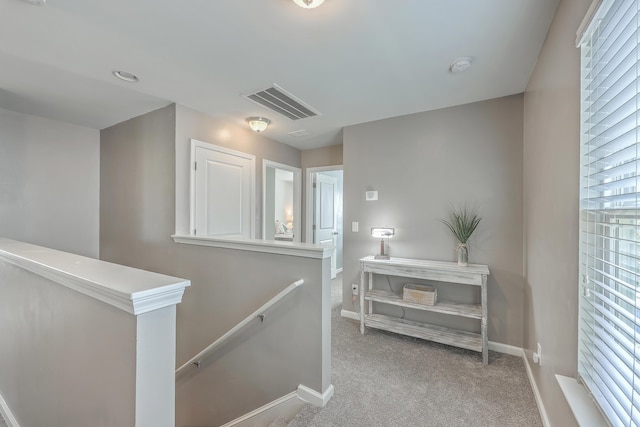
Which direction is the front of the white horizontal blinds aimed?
to the viewer's left

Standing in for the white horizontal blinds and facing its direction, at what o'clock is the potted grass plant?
The potted grass plant is roughly at 2 o'clock from the white horizontal blinds.

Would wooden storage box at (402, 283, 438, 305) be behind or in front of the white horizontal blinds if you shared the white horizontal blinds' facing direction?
in front

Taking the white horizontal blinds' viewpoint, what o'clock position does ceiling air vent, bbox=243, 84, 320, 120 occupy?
The ceiling air vent is roughly at 12 o'clock from the white horizontal blinds.

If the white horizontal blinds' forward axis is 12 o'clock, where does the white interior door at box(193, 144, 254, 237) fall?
The white interior door is roughly at 12 o'clock from the white horizontal blinds.

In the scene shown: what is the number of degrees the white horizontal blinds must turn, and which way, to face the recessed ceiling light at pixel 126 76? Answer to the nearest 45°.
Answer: approximately 45° to its left

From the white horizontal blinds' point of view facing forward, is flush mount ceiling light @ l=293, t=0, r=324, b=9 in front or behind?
in front

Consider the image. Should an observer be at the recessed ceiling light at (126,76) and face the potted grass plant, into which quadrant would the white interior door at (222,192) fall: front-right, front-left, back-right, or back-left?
front-left
